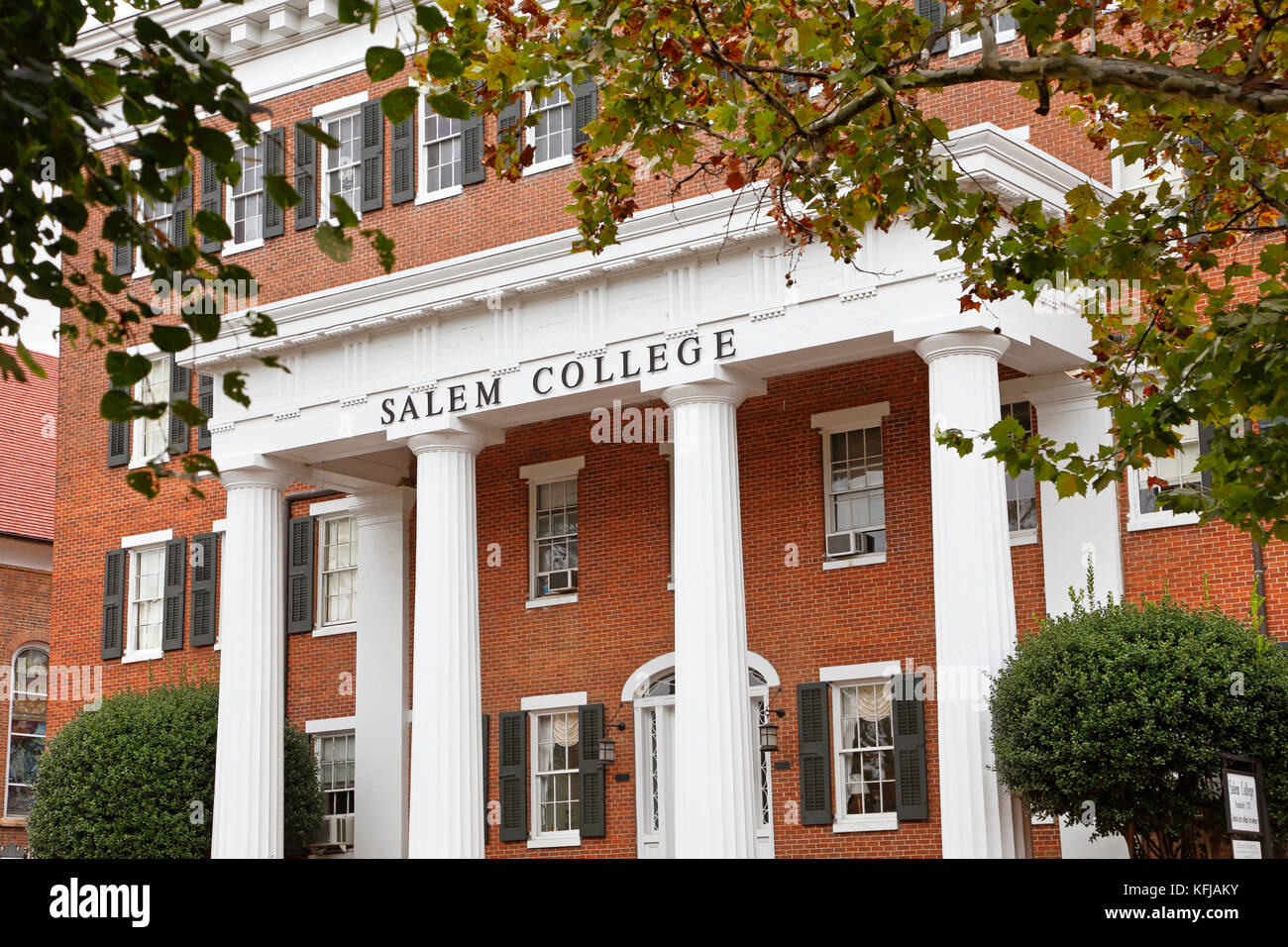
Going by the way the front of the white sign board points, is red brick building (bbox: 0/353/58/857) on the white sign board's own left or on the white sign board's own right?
on the white sign board's own right

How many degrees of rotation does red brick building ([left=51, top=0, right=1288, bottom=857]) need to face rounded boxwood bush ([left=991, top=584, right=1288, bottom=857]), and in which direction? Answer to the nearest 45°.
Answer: approximately 90° to its left

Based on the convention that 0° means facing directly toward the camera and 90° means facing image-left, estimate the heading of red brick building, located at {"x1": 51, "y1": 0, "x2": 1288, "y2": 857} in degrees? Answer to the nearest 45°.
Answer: approximately 45°

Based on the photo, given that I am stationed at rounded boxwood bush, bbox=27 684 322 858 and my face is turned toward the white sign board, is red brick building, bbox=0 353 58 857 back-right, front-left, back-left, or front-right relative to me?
back-left

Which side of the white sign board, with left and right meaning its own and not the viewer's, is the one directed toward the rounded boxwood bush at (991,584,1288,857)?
back

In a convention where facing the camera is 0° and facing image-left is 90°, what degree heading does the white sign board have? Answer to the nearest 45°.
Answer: approximately 0°

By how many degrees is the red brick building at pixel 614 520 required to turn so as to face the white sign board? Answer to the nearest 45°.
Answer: approximately 90° to its left
